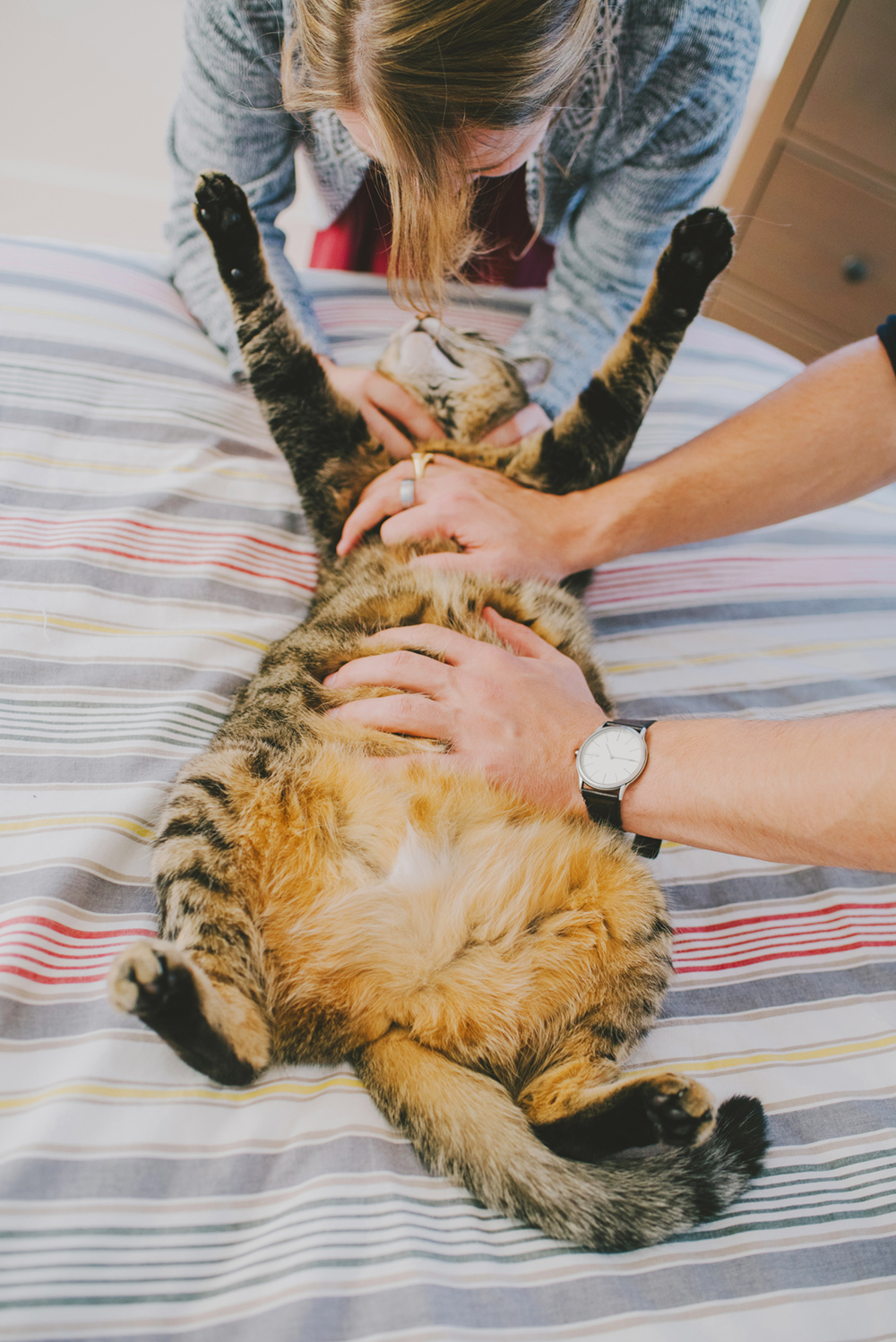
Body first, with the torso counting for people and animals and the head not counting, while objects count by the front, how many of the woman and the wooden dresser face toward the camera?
2

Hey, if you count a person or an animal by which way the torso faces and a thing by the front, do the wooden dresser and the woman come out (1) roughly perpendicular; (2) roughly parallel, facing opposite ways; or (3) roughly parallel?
roughly parallel

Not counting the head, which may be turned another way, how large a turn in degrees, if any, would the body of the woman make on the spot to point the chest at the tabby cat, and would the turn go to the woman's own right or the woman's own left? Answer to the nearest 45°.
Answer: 0° — they already face it

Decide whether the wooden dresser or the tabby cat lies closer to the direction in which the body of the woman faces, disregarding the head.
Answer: the tabby cat

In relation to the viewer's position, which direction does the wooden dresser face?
facing the viewer

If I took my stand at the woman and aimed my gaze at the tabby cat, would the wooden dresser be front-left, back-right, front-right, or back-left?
back-left

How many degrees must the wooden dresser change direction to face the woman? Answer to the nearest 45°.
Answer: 0° — it already faces them

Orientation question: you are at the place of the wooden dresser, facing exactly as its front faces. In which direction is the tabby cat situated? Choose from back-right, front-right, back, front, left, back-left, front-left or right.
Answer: front

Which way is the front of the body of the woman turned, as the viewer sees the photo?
toward the camera
